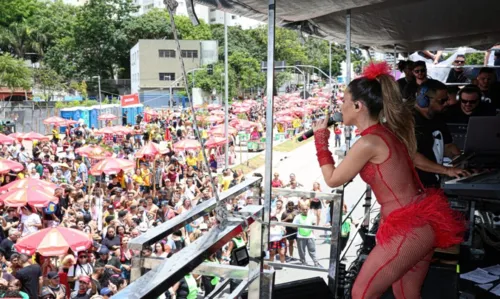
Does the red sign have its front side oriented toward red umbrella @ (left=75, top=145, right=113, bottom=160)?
yes

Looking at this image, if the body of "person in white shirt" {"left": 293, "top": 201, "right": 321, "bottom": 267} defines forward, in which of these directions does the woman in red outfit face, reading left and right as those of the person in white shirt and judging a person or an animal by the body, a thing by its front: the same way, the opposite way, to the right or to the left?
to the right

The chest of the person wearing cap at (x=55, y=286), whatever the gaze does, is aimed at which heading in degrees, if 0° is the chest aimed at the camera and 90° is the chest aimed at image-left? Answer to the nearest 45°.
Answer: approximately 315°

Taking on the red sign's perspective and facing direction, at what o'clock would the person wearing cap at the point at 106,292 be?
The person wearing cap is roughly at 12 o'clock from the red sign.

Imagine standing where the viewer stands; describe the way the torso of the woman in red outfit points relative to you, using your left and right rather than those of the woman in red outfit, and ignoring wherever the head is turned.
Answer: facing to the left of the viewer

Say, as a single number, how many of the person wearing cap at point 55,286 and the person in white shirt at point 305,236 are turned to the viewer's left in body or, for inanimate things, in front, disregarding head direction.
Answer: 0

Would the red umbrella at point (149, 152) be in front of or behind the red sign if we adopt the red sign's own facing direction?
in front

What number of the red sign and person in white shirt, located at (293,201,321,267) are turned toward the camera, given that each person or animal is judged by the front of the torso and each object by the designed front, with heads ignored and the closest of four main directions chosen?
2

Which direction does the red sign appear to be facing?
toward the camera

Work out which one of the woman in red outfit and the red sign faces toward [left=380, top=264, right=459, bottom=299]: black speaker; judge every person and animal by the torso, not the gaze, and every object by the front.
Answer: the red sign

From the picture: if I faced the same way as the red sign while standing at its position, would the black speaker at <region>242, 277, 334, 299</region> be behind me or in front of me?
in front

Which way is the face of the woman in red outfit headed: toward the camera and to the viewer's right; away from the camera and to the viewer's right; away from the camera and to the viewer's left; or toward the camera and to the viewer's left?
away from the camera and to the viewer's left

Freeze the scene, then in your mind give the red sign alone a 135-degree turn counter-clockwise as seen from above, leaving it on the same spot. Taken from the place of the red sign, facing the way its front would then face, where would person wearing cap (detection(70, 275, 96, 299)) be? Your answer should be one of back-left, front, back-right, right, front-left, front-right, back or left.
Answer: back-right

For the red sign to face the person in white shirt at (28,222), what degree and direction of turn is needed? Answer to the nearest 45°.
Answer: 0° — it already faces them
